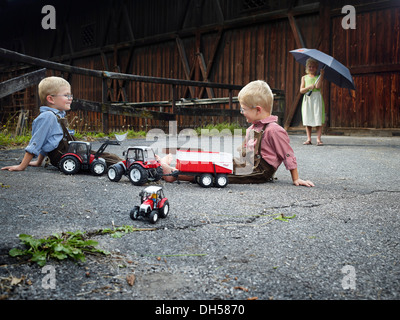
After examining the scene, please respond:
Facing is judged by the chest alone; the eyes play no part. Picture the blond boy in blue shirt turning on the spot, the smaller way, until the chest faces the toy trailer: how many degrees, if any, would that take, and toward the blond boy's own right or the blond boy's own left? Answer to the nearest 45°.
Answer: approximately 45° to the blond boy's own right

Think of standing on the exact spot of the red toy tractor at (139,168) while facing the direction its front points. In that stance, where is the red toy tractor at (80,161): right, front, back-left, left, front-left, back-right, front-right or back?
front

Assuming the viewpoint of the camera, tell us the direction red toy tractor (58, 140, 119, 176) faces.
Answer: facing to the right of the viewer

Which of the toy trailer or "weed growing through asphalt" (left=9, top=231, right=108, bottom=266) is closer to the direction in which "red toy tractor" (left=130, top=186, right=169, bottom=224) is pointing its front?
the weed growing through asphalt

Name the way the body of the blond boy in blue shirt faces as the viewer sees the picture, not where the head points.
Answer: to the viewer's right

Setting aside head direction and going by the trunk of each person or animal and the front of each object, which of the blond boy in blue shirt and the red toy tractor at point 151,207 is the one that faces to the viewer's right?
the blond boy in blue shirt

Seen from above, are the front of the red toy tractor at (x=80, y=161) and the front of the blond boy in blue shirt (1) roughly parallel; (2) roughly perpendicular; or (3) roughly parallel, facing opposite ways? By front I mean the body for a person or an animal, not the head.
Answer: roughly parallel

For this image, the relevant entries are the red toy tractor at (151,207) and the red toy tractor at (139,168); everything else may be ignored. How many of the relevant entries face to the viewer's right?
0

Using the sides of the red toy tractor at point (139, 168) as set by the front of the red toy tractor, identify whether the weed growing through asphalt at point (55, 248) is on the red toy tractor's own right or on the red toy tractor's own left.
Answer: on the red toy tractor's own left

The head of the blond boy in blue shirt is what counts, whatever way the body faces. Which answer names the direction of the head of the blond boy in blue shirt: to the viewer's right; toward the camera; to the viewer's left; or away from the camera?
to the viewer's right

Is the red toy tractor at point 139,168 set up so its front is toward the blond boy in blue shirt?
yes

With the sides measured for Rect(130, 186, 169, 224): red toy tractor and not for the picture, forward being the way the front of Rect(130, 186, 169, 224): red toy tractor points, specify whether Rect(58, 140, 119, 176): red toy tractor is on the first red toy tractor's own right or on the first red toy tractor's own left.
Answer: on the first red toy tractor's own right

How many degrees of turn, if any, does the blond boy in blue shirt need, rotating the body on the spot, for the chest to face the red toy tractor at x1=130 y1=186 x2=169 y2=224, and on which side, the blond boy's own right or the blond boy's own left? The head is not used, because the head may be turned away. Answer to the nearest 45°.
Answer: approximately 90° to the blond boy's own right

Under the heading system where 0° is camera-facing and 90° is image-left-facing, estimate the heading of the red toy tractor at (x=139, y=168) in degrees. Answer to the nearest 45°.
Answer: approximately 135°

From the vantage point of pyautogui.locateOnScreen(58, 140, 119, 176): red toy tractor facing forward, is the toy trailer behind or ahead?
ahead
